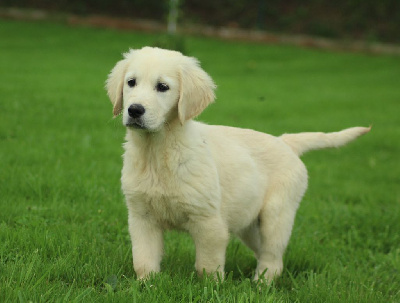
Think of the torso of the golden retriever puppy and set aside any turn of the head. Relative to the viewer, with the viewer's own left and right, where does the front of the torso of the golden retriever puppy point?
facing the viewer and to the left of the viewer
